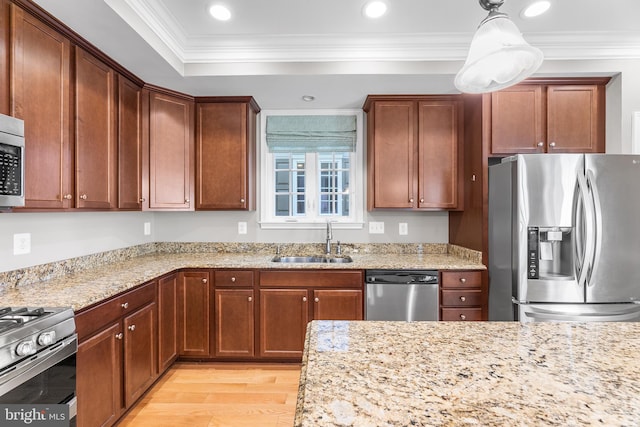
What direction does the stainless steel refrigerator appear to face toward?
toward the camera

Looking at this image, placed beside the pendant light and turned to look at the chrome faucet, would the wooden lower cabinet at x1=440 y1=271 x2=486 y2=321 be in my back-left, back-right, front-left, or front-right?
front-right

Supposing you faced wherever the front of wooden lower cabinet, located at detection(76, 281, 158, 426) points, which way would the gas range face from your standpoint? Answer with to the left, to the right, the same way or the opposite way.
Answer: the same way

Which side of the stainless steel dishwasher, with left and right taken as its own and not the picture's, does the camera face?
front

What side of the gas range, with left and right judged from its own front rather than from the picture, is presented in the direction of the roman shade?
left

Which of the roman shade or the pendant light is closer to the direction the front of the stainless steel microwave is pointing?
the pendant light

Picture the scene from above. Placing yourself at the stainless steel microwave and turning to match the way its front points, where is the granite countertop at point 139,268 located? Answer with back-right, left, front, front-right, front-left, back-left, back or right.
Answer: left

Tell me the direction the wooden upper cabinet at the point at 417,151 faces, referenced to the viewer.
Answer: facing the viewer

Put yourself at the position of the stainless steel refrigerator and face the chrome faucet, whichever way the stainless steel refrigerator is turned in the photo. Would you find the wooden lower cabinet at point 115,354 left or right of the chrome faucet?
left

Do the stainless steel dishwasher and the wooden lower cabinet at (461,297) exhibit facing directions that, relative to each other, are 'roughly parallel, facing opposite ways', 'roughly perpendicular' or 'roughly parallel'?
roughly parallel

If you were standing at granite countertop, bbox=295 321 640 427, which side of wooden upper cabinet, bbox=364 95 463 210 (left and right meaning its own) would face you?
front

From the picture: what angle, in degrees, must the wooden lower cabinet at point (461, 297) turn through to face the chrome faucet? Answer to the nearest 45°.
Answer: approximately 90° to its right

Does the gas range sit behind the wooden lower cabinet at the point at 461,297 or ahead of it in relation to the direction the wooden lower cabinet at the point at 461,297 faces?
ahead

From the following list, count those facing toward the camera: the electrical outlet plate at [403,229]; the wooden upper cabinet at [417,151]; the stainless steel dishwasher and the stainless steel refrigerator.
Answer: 4

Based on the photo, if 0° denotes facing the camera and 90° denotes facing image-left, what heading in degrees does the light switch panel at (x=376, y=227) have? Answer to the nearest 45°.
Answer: approximately 0°
